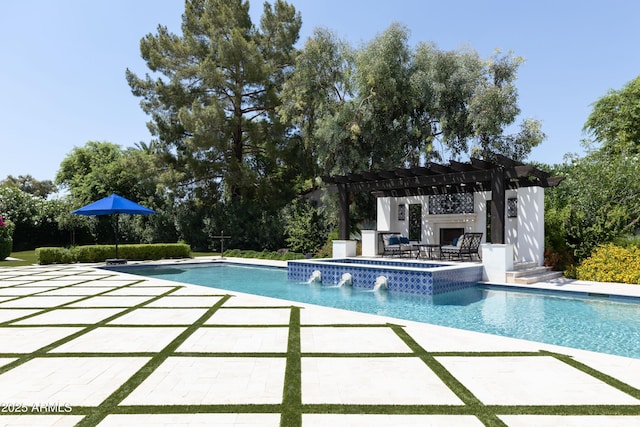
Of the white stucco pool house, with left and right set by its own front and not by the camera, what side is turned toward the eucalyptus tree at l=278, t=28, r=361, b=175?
right

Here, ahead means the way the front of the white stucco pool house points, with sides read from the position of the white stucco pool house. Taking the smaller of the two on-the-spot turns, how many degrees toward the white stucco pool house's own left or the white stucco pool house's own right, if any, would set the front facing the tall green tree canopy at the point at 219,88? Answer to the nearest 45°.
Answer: approximately 90° to the white stucco pool house's own right

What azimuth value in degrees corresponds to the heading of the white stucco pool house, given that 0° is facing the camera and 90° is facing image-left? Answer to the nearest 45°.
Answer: approximately 45°

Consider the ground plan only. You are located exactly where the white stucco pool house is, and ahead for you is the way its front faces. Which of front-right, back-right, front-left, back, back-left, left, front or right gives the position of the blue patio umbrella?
front-right

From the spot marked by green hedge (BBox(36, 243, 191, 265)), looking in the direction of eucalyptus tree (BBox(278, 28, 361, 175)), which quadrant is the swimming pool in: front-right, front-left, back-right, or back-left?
front-right

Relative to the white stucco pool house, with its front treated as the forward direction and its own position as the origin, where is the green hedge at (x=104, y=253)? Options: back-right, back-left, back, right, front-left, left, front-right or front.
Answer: front-right

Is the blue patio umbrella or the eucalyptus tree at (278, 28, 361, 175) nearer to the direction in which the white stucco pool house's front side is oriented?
the blue patio umbrella

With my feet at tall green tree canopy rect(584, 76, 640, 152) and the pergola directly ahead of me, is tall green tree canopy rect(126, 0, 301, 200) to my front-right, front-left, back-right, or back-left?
front-right

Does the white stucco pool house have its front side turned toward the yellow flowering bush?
no
